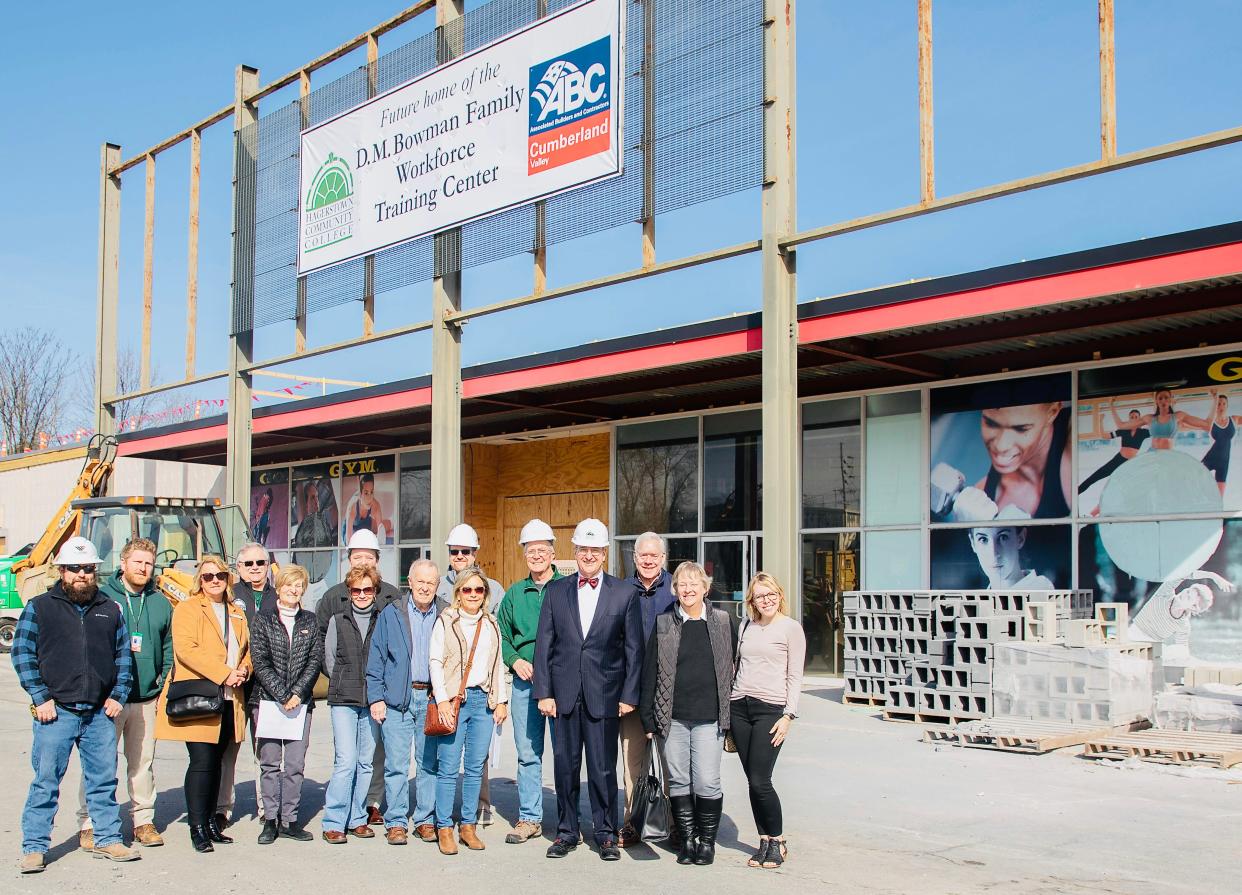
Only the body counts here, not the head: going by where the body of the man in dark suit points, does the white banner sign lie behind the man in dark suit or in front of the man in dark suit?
behind

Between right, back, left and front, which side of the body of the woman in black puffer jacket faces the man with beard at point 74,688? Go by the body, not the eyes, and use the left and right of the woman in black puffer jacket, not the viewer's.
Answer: right

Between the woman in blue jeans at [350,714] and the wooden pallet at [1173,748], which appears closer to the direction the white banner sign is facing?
the woman in blue jeans

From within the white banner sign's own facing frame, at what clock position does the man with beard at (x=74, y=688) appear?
The man with beard is roughly at 11 o'clock from the white banner sign.

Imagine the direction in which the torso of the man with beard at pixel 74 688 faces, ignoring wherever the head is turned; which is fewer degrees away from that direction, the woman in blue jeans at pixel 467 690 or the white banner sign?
the woman in blue jeans

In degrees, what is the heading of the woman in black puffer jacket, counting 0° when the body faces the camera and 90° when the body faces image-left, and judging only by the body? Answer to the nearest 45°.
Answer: approximately 0°

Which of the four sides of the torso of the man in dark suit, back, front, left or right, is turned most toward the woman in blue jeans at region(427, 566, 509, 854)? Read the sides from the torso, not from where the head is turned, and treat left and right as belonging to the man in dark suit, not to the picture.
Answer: right
